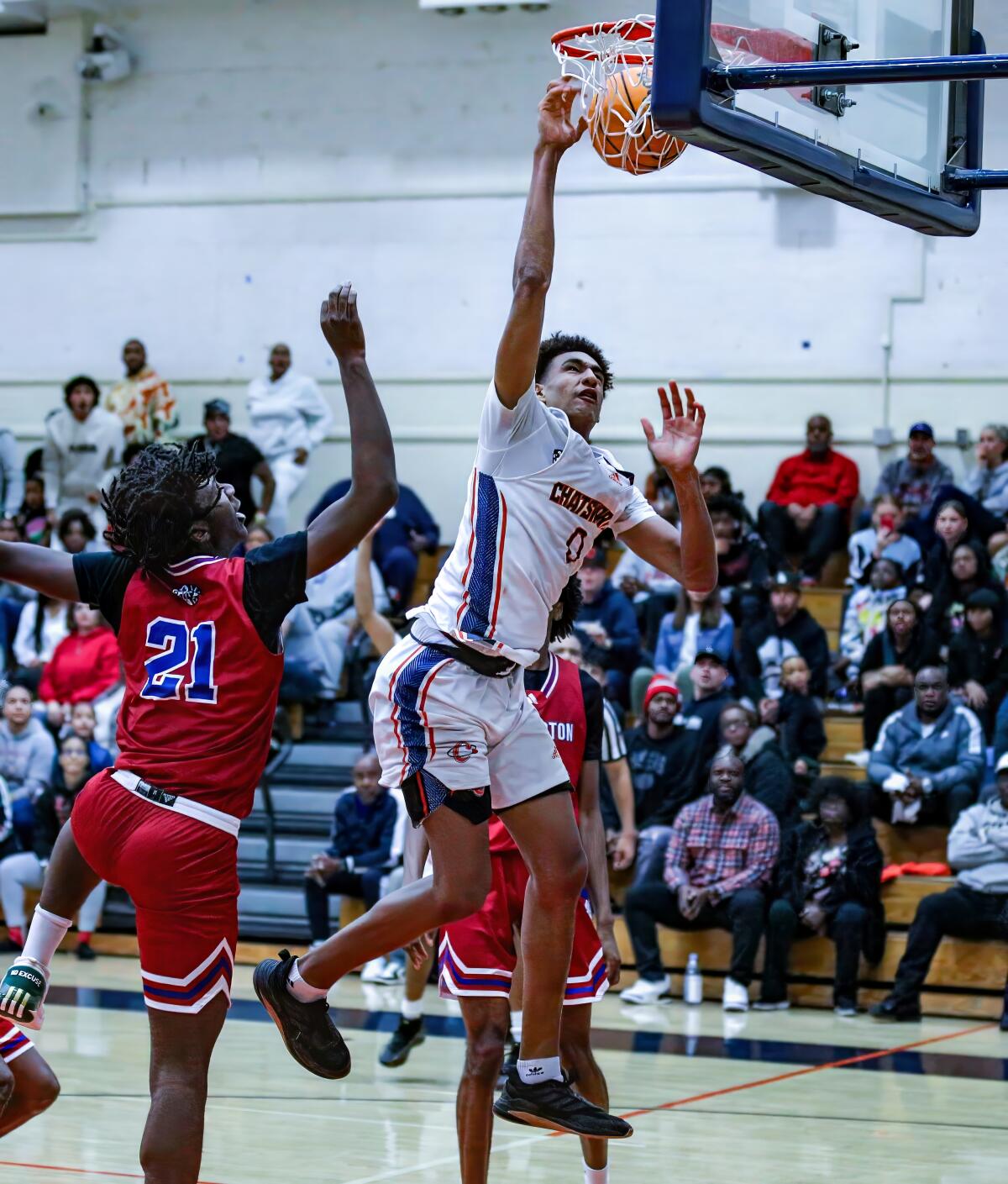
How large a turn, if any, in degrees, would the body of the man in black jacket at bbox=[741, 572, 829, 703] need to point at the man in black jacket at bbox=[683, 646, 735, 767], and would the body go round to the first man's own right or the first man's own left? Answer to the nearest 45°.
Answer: approximately 45° to the first man's own right

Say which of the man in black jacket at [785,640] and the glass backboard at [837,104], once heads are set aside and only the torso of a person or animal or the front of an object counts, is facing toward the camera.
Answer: the man in black jacket

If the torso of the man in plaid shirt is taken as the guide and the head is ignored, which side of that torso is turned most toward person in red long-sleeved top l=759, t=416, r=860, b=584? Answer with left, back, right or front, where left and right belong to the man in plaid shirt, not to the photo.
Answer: back

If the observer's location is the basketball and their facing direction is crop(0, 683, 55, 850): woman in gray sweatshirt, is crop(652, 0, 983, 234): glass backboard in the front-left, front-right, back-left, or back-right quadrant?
back-right

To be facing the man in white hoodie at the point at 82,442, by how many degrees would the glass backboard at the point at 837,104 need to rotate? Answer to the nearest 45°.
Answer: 0° — it already faces them

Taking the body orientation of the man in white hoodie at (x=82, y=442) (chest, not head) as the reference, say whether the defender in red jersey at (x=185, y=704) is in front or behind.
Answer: in front

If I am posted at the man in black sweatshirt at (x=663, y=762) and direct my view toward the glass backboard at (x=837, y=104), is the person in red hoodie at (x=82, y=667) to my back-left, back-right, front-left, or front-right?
back-right

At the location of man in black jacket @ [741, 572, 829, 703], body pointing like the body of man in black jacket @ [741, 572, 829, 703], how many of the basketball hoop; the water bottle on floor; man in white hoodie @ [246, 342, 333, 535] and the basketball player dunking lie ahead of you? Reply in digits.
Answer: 3

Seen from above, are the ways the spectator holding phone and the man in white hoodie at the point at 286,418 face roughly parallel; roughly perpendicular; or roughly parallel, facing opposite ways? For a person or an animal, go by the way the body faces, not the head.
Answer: roughly parallel

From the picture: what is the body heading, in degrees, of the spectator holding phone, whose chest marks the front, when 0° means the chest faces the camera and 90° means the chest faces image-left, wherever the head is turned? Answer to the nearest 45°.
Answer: approximately 0°

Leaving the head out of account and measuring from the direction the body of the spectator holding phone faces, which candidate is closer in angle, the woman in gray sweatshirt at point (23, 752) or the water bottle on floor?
the water bottle on floor

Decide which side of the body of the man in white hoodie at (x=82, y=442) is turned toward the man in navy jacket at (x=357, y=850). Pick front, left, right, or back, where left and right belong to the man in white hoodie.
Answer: front

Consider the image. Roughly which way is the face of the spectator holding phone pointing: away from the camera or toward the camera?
toward the camera

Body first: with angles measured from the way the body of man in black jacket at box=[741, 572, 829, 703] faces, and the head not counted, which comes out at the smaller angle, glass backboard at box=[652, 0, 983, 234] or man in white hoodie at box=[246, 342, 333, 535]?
the glass backboard

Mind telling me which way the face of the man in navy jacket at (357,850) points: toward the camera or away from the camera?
toward the camera

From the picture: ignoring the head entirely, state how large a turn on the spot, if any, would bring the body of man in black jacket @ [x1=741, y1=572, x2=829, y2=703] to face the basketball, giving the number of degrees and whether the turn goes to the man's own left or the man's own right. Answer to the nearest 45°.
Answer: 0° — they already face it

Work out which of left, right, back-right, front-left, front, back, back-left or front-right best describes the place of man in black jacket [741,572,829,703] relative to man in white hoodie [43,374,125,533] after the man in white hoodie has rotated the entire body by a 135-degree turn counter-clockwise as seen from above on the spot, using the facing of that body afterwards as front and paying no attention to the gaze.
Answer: right
